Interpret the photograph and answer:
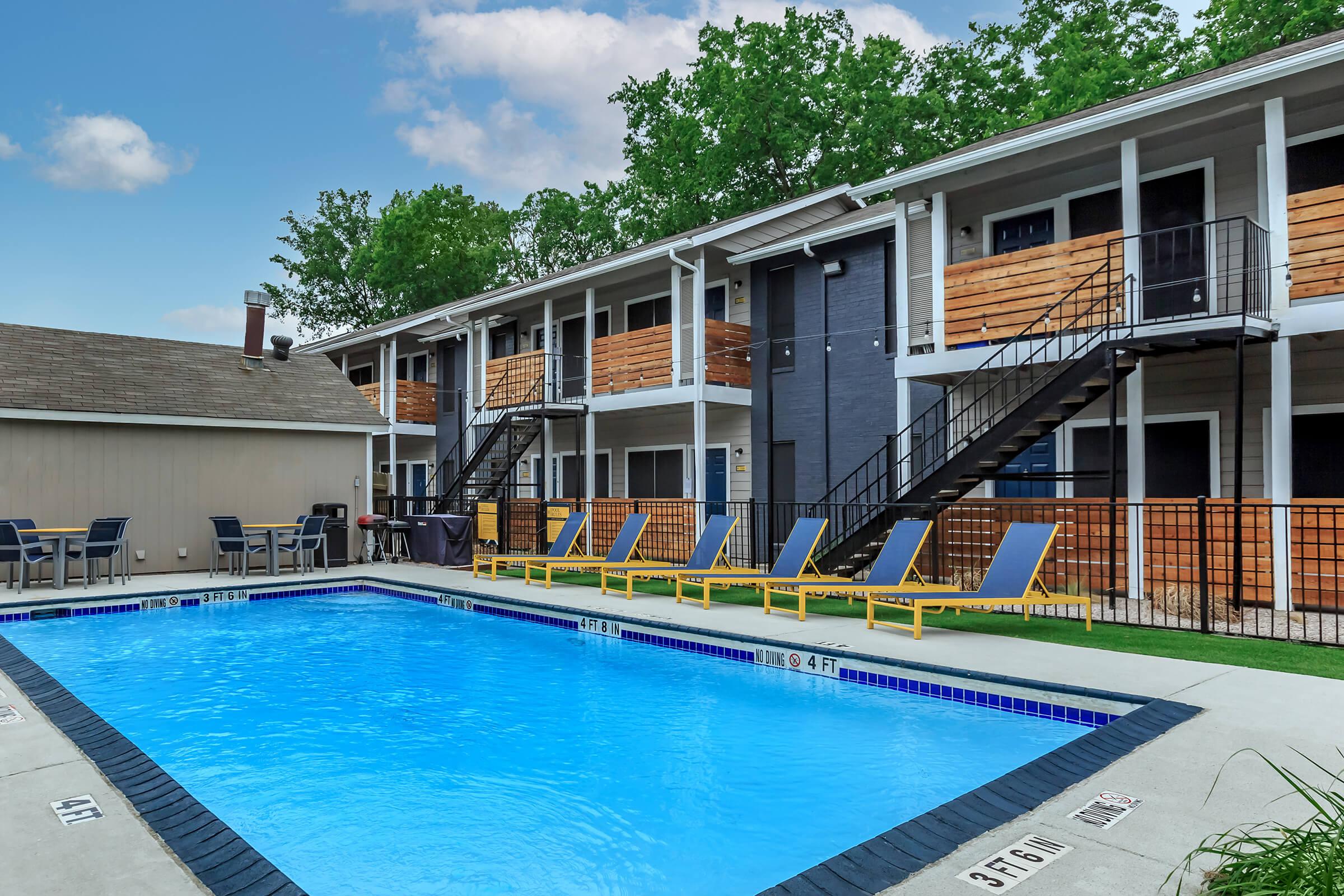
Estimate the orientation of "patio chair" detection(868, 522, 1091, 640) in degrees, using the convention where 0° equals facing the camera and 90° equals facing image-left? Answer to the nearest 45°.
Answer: approximately 45°

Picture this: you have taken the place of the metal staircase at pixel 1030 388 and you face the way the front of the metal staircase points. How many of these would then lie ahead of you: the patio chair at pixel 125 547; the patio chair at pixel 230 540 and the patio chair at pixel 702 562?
3

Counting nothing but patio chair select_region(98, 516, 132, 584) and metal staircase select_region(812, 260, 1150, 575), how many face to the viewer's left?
2

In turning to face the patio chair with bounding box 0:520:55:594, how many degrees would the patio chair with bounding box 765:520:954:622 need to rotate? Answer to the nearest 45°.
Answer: approximately 45° to its right

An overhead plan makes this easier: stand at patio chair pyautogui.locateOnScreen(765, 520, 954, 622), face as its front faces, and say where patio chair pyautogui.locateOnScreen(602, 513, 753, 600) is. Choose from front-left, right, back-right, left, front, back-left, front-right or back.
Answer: right
